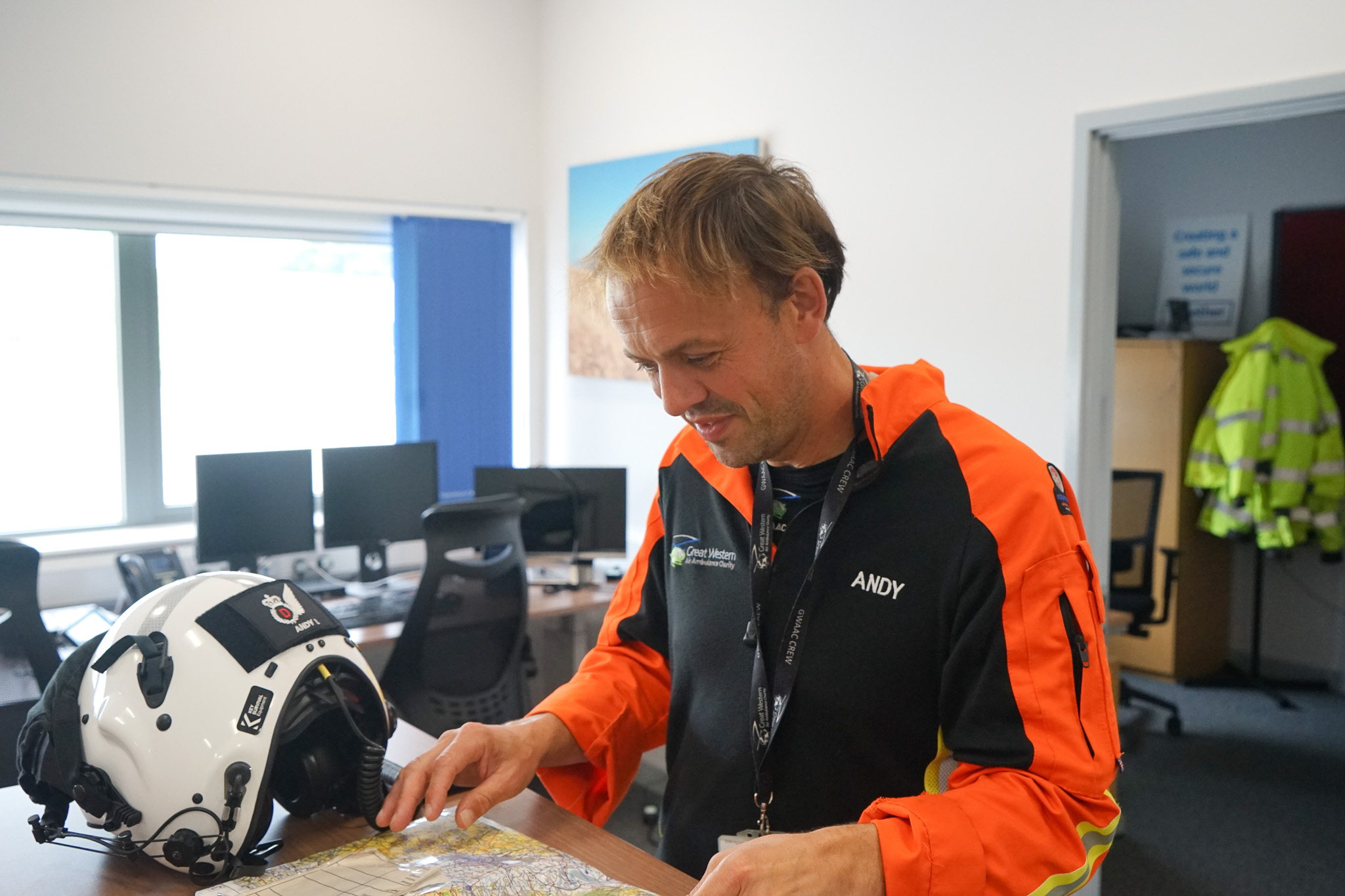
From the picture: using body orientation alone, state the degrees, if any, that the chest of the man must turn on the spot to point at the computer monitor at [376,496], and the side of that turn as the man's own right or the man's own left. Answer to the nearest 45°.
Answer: approximately 90° to the man's own right

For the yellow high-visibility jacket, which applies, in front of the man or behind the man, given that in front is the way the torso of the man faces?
behind

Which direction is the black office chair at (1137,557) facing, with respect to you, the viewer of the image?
facing away from the viewer

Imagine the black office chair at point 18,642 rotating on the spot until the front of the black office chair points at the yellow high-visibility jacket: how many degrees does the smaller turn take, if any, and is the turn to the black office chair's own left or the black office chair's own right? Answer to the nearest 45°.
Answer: approximately 90° to the black office chair's own right

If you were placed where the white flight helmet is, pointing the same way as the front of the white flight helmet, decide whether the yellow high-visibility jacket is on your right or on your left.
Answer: on your left

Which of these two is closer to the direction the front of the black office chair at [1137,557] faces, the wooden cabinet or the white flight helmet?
the wooden cabinet

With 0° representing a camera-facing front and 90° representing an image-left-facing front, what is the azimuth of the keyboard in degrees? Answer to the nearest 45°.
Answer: approximately 0°

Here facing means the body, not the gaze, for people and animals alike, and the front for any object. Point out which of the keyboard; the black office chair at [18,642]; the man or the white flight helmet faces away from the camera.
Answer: the black office chair

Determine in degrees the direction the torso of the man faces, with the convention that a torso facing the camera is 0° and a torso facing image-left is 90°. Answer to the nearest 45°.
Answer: approximately 45°

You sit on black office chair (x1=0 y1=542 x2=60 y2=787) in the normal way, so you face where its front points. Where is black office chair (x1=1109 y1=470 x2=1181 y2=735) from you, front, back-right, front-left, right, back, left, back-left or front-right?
right

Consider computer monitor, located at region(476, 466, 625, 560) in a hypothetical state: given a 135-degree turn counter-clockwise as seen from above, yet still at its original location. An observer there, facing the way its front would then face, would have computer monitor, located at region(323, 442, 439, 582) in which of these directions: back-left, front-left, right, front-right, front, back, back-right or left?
back-left

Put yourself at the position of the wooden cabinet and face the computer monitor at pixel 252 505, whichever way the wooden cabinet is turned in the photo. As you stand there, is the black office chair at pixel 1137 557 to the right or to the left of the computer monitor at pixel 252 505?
left

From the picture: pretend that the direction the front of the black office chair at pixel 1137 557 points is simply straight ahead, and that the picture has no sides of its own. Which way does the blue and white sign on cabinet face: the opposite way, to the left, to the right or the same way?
the opposite way

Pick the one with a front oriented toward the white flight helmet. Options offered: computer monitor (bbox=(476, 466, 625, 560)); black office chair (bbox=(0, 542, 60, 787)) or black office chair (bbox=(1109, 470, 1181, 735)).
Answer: the computer monitor
